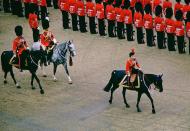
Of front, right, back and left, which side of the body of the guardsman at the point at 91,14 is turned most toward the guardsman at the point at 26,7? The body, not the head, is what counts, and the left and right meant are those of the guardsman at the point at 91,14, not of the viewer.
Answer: right

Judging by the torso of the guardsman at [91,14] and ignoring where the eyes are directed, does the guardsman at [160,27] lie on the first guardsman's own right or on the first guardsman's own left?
on the first guardsman's own left

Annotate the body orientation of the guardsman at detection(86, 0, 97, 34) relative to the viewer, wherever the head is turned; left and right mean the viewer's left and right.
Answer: facing the viewer and to the left of the viewer

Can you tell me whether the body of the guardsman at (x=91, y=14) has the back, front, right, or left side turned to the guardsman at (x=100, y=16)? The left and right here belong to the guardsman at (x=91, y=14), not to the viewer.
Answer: left

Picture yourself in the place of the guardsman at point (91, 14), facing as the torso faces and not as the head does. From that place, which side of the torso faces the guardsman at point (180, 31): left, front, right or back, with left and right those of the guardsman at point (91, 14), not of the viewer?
left

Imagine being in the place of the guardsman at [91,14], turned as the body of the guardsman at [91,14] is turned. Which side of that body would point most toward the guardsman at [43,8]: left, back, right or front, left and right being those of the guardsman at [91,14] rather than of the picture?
right

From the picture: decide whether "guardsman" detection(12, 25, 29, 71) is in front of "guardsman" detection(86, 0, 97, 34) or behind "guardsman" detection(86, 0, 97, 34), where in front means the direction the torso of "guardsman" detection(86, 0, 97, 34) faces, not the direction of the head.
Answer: in front
